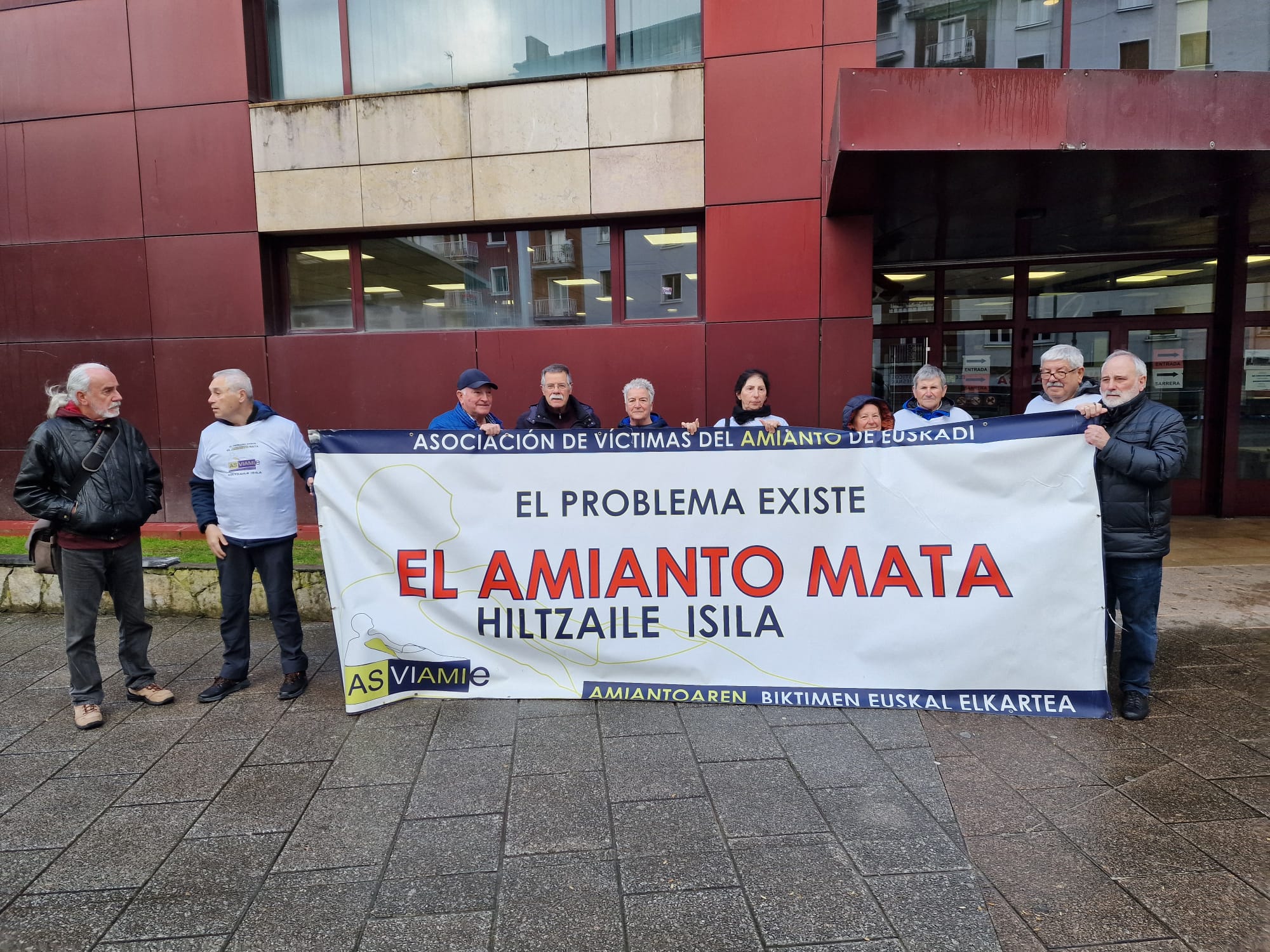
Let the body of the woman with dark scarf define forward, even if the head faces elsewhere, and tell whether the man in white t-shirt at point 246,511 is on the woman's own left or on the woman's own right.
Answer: on the woman's own right

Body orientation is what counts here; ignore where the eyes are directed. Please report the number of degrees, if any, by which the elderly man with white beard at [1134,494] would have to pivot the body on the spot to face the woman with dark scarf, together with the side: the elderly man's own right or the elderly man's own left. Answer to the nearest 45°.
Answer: approximately 45° to the elderly man's own right

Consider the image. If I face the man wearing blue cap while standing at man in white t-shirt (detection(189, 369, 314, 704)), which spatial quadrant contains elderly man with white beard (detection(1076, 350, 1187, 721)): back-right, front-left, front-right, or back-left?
front-right

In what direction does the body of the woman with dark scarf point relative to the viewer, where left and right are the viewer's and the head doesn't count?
facing the viewer

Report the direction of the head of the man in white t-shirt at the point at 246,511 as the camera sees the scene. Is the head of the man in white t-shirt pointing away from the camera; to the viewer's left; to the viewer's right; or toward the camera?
to the viewer's left

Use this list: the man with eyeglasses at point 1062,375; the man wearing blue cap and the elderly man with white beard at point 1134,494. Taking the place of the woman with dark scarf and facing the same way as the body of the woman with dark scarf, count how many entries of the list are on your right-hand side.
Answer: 1

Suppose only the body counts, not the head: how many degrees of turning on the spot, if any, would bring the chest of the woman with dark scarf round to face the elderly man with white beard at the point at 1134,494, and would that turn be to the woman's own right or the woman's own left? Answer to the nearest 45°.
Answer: approximately 45° to the woman's own left

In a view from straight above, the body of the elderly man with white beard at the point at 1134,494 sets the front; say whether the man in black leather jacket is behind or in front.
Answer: in front

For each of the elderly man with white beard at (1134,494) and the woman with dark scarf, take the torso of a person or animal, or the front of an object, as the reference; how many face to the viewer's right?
0

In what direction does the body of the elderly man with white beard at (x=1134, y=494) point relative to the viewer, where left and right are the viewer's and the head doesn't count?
facing the viewer and to the left of the viewer

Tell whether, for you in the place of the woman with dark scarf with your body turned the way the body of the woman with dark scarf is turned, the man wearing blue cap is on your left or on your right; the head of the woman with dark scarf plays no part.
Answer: on your right
